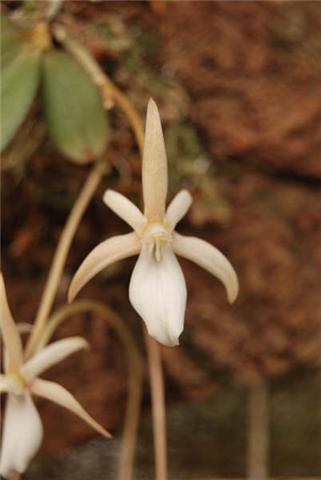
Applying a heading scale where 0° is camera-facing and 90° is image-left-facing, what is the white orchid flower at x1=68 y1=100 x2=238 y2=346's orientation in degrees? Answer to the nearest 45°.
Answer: approximately 0°
